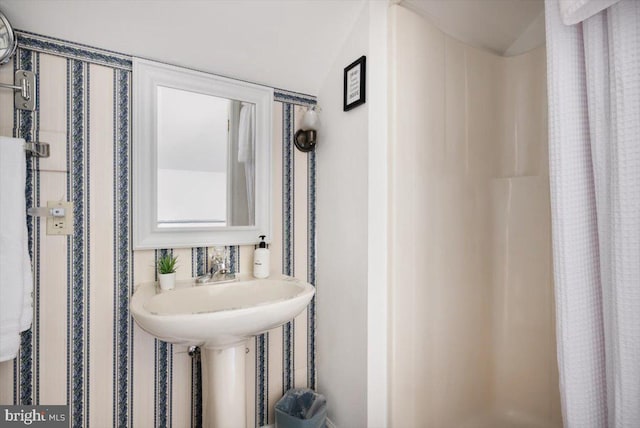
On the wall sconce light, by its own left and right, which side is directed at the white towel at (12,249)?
right

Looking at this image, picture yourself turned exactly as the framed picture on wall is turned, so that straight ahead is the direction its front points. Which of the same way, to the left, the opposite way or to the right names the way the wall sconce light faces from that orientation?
to the left

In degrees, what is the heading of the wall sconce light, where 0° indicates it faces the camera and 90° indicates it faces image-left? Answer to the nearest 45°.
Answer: approximately 315°

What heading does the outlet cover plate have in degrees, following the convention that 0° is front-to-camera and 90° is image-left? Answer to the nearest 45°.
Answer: approximately 0°

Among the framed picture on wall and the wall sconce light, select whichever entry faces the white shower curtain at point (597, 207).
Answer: the wall sconce light

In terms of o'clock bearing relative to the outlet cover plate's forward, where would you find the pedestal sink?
The pedestal sink is roughly at 10 o'clock from the outlet cover plate.

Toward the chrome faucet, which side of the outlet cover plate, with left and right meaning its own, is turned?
left

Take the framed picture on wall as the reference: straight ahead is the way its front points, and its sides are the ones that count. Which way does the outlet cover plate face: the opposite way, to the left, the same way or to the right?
to the left

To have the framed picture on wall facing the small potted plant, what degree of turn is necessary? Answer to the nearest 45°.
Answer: approximately 45° to its right
